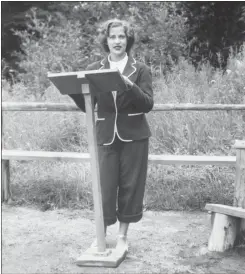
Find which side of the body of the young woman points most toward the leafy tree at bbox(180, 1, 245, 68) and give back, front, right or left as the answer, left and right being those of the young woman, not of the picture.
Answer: back

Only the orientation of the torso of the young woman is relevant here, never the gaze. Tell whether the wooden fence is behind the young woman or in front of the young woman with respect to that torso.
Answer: behind
